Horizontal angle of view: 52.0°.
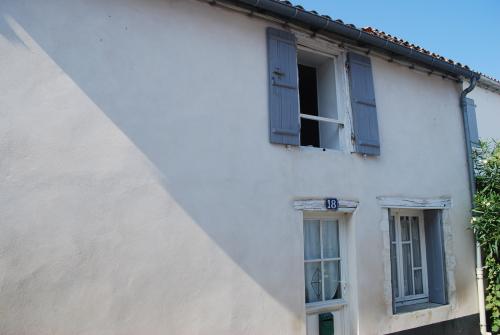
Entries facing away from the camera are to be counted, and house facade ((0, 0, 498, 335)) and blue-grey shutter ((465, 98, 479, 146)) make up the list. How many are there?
0

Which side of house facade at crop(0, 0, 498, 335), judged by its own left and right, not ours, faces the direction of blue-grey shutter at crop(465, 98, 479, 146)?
left

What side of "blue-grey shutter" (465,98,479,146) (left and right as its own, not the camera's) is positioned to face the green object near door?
right
